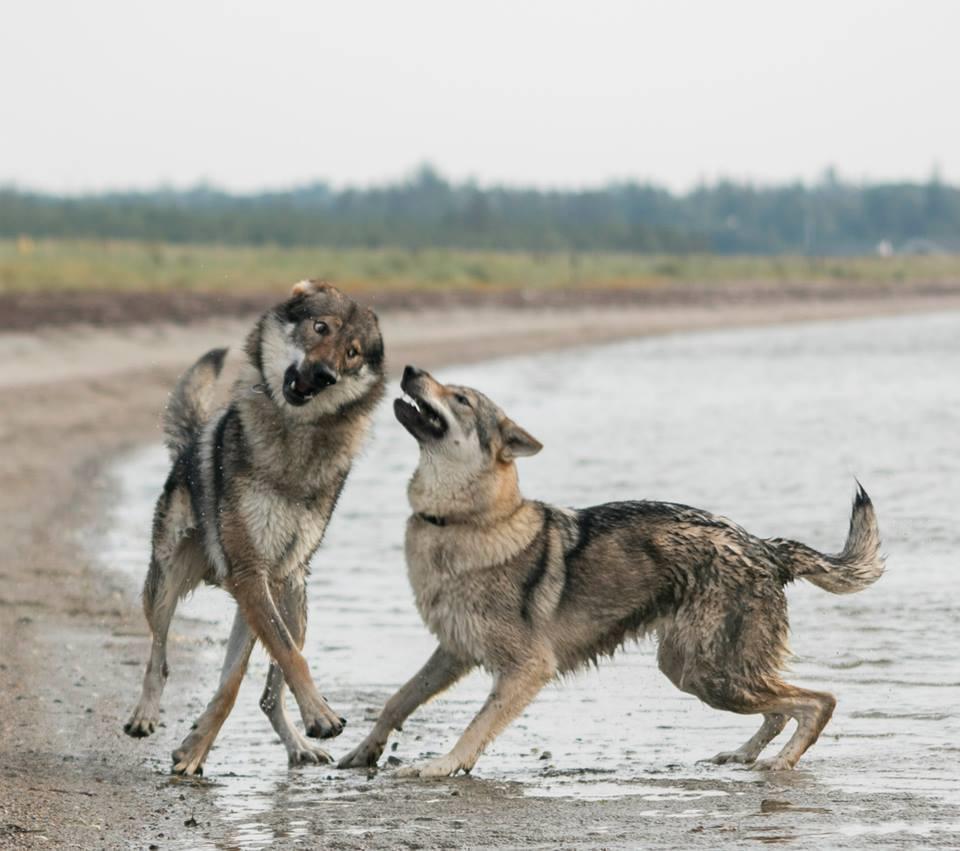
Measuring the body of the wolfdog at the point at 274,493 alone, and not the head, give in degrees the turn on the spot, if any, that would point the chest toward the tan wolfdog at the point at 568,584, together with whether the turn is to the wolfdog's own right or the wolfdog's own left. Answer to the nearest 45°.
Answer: approximately 45° to the wolfdog's own left

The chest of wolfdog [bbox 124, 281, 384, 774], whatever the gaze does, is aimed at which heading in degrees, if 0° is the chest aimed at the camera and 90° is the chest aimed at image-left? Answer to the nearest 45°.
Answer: approximately 315°

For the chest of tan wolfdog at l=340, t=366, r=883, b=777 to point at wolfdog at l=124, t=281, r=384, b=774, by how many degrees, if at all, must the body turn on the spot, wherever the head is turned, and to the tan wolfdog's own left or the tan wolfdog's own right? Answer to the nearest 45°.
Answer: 0° — it already faces it

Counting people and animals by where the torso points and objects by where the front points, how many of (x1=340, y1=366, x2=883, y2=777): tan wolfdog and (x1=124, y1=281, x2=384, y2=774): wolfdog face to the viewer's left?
1

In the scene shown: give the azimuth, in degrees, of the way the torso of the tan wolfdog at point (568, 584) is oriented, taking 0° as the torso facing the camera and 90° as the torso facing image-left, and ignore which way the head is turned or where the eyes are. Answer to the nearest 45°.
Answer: approximately 90°

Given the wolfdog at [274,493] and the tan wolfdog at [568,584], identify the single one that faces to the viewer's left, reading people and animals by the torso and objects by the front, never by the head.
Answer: the tan wolfdog
